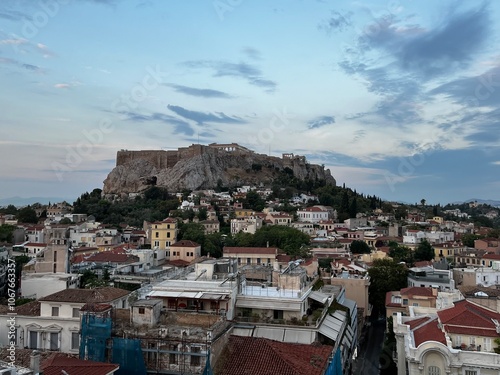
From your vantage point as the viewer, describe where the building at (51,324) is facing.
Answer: facing the viewer

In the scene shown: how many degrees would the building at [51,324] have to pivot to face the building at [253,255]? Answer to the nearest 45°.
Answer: approximately 135° to its left

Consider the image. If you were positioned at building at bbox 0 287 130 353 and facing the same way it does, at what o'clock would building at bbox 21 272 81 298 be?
building at bbox 21 272 81 298 is roughly at 6 o'clock from building at bbox 0 287 130 353.

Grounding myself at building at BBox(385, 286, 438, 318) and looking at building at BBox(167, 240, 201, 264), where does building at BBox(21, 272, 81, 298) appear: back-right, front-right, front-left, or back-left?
front-left

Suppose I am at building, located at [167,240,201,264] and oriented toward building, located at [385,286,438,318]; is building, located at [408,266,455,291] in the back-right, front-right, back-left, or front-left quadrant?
front-left

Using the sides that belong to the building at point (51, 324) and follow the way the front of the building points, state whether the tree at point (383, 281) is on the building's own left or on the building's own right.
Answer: on the building's own left

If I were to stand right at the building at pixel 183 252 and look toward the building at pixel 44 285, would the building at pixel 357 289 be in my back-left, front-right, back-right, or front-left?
front-left

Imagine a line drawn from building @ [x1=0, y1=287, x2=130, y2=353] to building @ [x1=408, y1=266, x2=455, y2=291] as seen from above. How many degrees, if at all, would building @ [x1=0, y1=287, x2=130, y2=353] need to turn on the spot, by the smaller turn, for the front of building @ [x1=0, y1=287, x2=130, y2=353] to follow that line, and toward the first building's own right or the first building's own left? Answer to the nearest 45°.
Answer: approximately 90° to the first building's own left

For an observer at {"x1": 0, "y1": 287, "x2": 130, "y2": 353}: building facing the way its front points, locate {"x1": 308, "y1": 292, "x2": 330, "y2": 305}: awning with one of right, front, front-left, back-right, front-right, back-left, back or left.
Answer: left

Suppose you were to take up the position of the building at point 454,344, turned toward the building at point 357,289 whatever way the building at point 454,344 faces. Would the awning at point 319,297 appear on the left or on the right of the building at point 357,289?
left

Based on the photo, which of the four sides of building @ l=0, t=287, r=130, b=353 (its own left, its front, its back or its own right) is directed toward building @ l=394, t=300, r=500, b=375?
left
